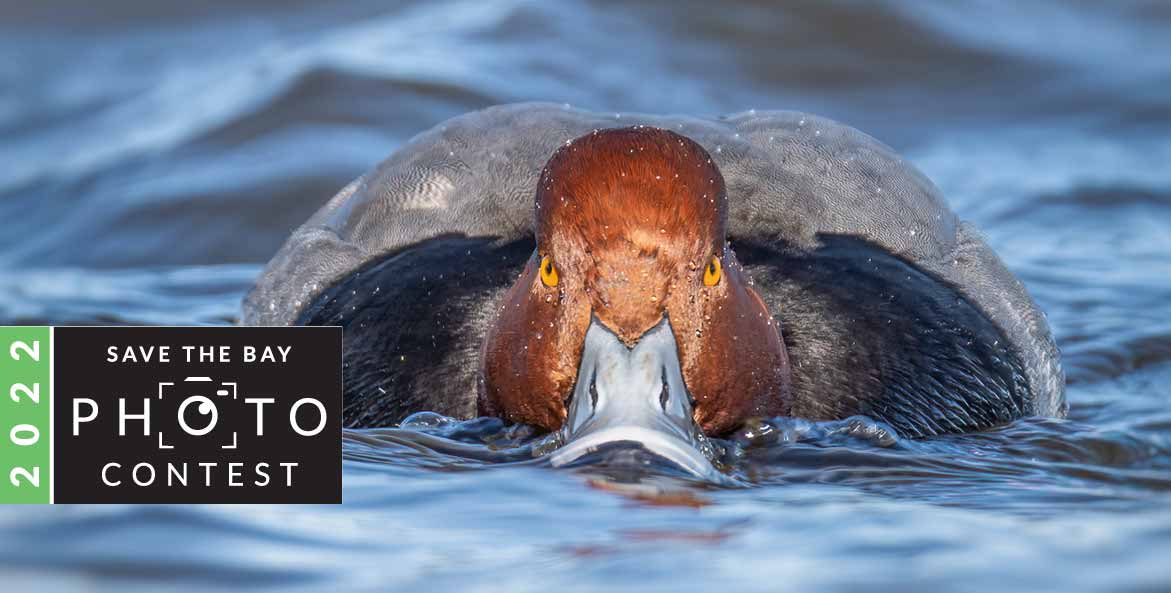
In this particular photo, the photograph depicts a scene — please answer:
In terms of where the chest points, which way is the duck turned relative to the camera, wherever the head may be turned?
toward the camera
